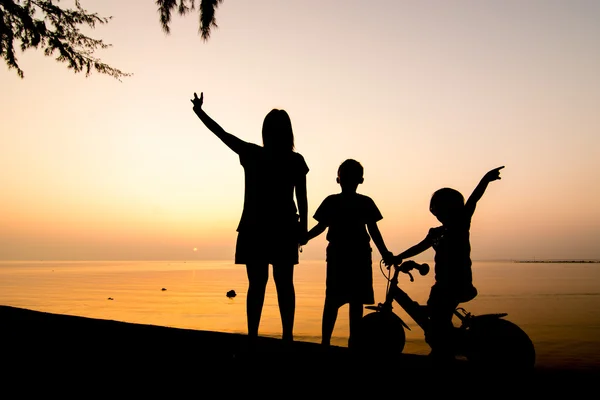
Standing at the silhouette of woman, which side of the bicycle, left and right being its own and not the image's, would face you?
front

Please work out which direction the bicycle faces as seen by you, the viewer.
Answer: facing to the left of the viewer

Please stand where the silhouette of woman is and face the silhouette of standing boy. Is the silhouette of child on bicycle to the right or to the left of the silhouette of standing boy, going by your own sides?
right
